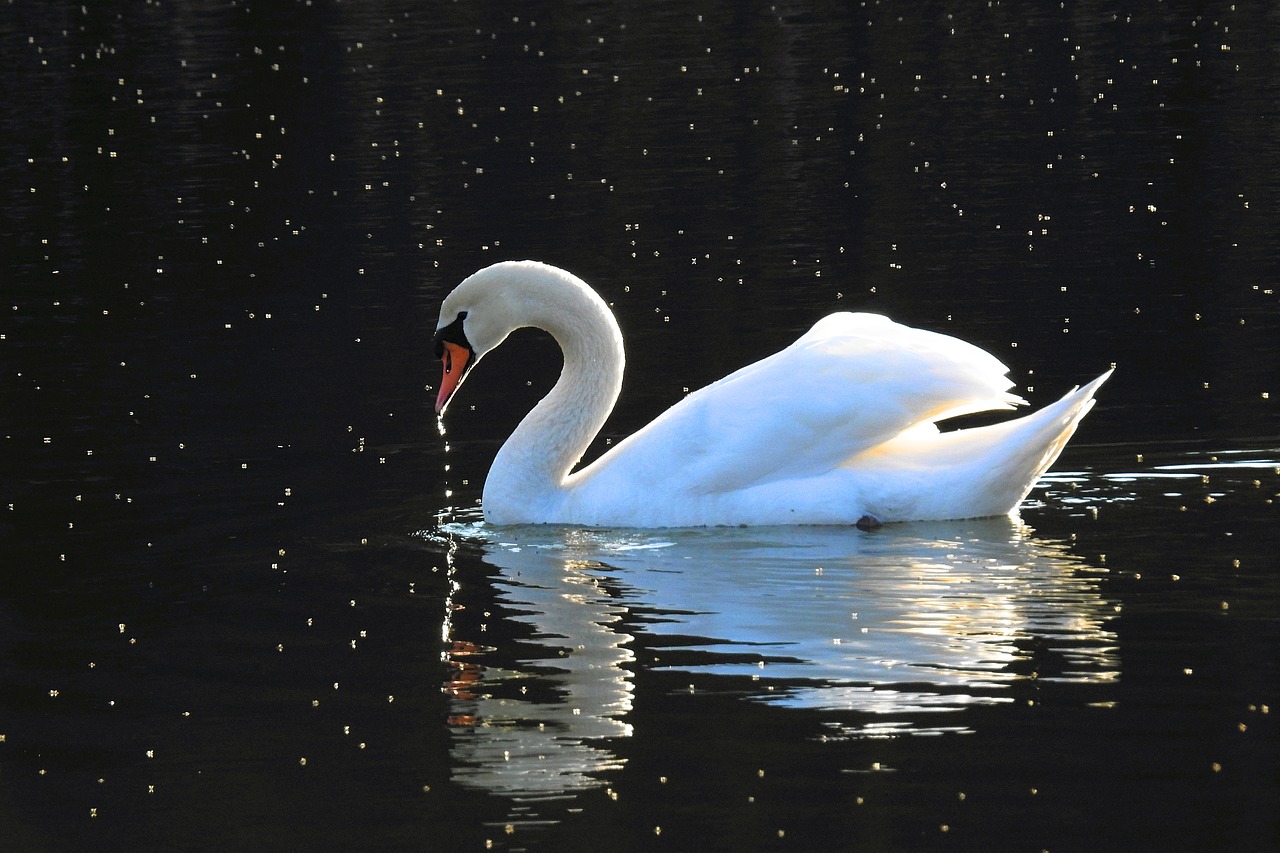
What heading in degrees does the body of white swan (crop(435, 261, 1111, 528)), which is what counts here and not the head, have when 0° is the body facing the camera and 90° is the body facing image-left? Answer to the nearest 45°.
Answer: approximately 90°
